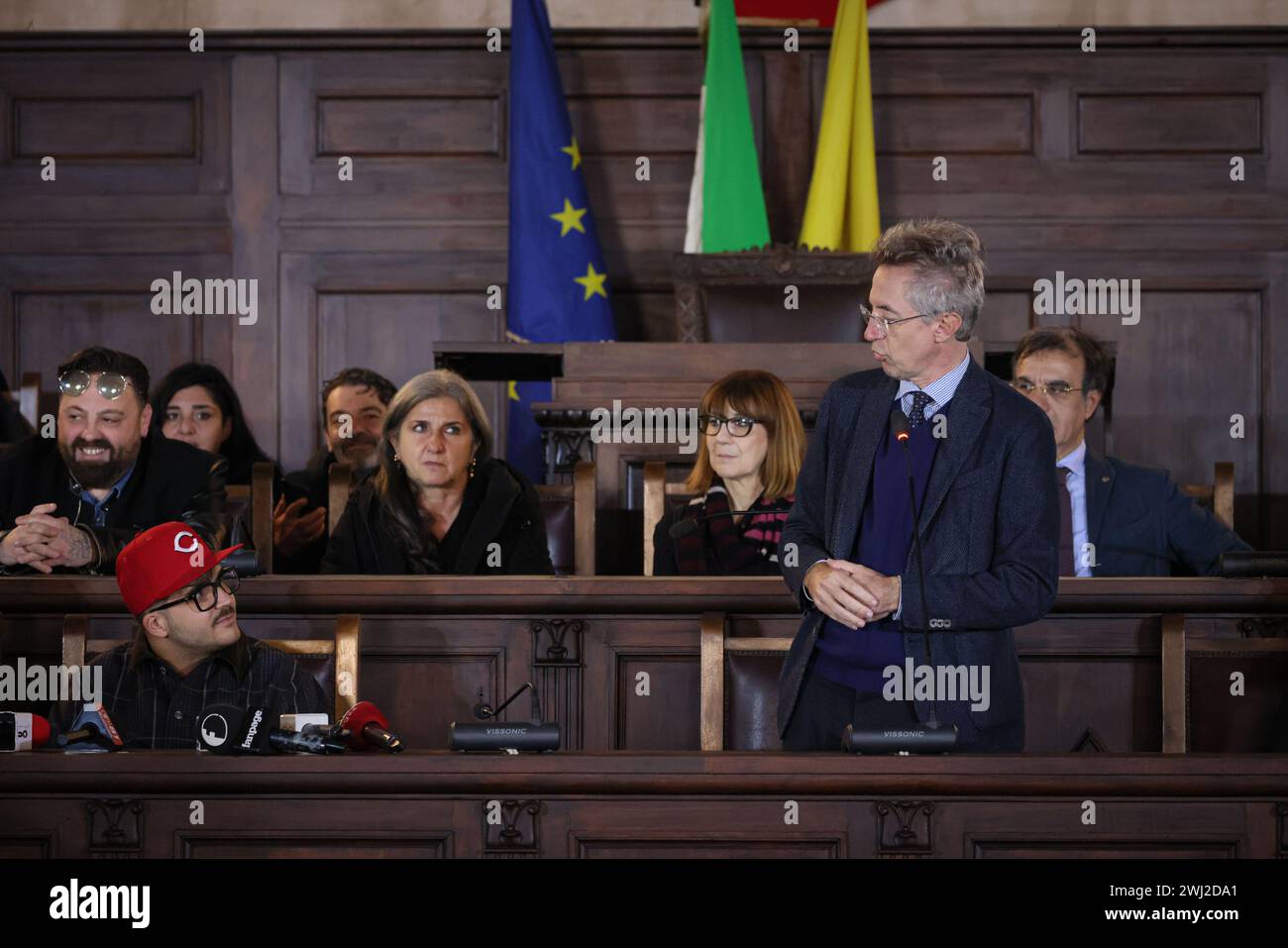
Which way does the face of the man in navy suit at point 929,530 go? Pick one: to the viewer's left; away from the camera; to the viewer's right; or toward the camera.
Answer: to the viewer's left

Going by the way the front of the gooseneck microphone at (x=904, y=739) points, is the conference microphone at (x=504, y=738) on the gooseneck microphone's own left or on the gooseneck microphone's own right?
on the gooseneck microphone's own left

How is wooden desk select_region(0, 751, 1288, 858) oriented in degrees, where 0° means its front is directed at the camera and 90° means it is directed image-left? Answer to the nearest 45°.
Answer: approximately 0°

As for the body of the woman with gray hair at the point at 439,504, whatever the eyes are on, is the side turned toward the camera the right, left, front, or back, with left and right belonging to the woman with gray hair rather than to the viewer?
front

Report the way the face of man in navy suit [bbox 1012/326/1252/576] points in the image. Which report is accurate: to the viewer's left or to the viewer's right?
to the viewer's left

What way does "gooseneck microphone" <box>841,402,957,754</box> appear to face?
away from the camera

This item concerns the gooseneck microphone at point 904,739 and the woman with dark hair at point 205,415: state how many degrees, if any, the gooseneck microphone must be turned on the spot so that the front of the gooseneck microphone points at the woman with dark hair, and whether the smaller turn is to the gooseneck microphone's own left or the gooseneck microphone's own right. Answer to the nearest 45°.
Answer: approximately 45° to the gooseneck microphone's own left

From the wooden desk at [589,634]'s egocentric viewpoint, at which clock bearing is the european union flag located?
The european union flag is roughly at 6 o'clock from the wooden desk.

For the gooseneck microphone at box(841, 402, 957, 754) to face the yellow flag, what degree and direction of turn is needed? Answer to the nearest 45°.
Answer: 0° — it already faces it

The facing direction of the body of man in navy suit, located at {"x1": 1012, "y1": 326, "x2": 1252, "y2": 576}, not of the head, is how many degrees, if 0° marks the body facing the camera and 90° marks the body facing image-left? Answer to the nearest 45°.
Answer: approximately 45°

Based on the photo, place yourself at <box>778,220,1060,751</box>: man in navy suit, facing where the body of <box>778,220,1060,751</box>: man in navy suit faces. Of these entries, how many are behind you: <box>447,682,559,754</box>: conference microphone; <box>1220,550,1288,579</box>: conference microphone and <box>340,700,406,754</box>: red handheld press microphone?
1

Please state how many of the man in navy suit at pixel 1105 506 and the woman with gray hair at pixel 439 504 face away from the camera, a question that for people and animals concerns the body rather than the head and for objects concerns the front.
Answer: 0

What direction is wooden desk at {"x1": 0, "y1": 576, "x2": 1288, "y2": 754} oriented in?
toward the camera

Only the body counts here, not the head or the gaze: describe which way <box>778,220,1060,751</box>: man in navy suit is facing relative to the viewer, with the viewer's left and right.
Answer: facing the viewer and to the left of the viewer
